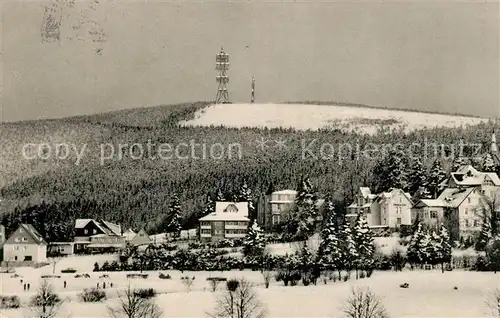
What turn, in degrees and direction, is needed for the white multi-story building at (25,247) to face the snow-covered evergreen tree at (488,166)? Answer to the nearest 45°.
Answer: approximately 90° to its left

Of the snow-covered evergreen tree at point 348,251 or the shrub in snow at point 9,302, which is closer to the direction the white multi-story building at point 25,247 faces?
the shrub in snow

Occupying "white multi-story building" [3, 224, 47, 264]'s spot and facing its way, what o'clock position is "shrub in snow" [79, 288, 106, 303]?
The shrub in snow is roughly at 11 o'clock from the white multi-story building.

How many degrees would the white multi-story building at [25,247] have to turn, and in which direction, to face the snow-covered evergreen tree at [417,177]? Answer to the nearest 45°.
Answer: approximately 90° to its left

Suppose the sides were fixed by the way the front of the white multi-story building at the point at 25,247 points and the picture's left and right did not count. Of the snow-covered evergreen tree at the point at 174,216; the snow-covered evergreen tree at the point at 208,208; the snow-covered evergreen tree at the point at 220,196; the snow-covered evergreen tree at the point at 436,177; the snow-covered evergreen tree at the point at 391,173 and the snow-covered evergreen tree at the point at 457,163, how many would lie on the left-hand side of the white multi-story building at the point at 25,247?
6

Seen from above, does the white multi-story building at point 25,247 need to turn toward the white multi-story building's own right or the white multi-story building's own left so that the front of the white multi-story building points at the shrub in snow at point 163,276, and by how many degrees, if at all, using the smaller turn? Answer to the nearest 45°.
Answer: approximately 45° to the white multi-story building's own left

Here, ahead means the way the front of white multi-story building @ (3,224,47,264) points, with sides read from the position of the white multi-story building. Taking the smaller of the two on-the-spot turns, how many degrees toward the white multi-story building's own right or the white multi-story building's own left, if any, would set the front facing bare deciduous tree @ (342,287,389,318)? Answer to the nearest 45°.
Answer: approximately 45° to the white multi-story building's own left

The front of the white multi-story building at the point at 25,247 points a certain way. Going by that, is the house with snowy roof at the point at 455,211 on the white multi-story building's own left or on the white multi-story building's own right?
on the white multi-story building's own left

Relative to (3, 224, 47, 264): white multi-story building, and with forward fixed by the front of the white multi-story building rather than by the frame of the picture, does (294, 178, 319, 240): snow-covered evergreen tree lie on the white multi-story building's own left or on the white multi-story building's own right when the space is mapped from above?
on the white multi-story building's own left

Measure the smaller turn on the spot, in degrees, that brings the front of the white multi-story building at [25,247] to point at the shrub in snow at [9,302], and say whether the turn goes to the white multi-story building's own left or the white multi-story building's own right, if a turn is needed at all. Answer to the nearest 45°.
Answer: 0° — it already faces it

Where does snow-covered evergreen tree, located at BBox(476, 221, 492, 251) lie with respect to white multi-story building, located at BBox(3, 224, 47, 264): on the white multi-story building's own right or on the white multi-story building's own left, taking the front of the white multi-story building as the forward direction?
on the white multi-story building's own left

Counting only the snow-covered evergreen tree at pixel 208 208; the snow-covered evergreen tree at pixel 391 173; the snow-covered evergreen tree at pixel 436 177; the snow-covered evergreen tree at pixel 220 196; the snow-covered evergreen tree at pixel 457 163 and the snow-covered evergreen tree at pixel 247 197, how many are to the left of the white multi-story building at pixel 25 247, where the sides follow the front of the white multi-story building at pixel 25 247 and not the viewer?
6

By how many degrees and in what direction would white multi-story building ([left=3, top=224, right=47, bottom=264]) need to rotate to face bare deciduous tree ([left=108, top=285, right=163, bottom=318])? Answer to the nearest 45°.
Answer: approximately 45° to its left

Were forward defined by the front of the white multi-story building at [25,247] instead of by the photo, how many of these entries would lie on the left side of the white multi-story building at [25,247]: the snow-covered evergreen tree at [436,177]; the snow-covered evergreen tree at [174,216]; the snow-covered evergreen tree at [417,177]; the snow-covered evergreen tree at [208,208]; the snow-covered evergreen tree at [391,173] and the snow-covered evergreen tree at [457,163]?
6

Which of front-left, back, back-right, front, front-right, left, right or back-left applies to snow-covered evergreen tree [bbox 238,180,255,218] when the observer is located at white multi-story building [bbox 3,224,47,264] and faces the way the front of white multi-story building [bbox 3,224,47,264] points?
left

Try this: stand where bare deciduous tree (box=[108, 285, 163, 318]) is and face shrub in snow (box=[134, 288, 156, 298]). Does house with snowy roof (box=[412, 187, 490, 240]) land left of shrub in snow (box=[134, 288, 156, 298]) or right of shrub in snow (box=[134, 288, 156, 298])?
right

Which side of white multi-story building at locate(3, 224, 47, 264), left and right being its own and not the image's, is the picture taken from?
front

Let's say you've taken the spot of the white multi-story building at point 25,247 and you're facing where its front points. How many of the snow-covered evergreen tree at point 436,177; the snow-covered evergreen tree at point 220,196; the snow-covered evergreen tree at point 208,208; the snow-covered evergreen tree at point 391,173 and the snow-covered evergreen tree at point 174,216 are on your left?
5
